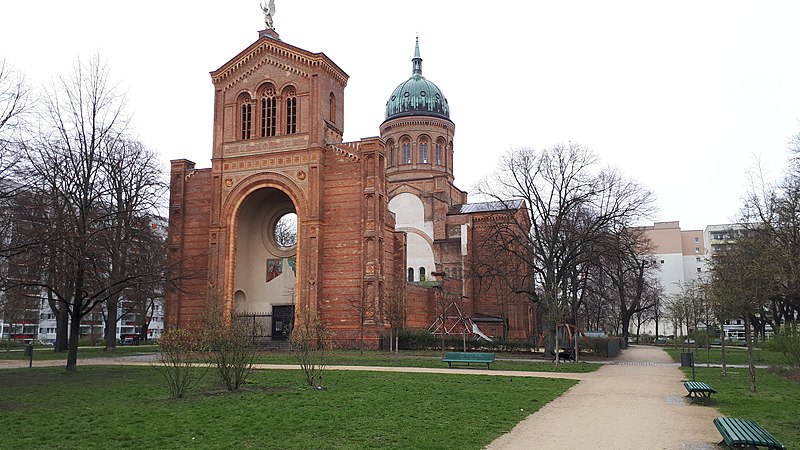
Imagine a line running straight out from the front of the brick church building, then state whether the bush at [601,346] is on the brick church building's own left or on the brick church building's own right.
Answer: on the brick church building's own left

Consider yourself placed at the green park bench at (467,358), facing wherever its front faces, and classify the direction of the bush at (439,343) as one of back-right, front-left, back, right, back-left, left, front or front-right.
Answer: back

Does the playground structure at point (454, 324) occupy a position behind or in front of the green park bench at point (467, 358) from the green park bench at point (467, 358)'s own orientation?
behind

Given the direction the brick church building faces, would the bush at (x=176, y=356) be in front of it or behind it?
in front

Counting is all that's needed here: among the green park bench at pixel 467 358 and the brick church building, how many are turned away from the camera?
0

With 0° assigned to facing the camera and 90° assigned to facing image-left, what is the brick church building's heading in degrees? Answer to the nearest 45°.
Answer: approximately 45°

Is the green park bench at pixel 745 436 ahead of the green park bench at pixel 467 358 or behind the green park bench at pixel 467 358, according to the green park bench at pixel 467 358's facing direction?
ahead

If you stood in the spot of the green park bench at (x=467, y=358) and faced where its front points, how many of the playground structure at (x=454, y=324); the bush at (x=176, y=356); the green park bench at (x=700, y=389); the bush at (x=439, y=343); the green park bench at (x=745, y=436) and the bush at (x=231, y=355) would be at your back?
2

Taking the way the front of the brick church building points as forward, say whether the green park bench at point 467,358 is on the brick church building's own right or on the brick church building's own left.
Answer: on the brick church building's own left

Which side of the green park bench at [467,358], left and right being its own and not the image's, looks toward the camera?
front

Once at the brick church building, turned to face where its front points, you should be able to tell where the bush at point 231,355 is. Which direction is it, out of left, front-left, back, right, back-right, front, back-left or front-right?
front-left

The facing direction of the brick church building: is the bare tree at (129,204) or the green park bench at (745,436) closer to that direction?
the bare tree

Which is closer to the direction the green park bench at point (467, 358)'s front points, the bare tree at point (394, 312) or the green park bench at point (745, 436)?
the green park bench

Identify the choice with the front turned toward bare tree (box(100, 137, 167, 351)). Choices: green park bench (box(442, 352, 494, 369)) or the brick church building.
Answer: the brick church building

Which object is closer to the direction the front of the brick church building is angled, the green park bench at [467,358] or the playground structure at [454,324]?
the green park bench
